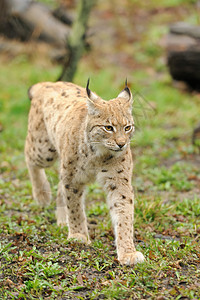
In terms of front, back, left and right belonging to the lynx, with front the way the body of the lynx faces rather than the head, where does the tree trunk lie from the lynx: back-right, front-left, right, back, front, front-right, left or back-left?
back-left

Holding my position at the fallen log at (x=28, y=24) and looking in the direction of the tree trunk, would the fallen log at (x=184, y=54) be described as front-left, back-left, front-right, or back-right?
front-left

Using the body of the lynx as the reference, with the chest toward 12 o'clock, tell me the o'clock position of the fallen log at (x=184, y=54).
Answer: The fallen log is roughly at 8 o'clock from the lynx.

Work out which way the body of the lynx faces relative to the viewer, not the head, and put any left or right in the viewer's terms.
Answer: facing the viewer and to the right of the viewer

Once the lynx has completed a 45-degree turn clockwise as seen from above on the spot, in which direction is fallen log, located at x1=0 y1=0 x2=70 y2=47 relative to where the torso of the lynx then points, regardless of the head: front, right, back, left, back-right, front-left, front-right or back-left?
back
